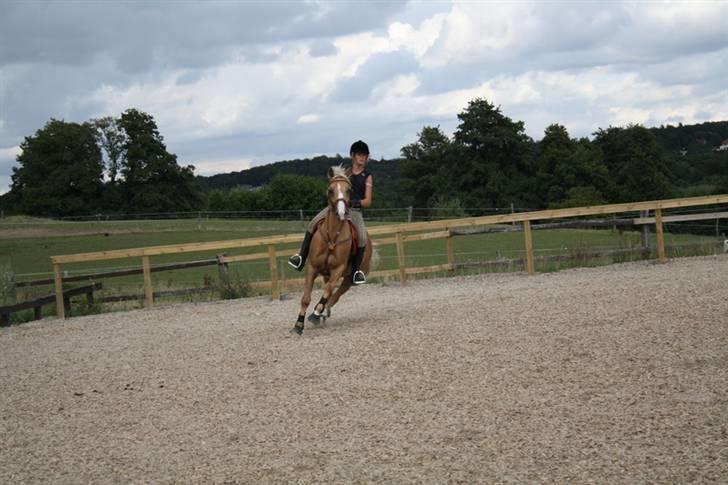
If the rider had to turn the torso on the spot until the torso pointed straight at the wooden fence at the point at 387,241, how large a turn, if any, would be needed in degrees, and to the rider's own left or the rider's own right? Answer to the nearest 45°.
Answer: approximately 180°

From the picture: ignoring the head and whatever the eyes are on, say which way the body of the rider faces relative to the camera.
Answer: toward the camera

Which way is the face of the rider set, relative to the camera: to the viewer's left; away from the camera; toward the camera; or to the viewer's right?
toward the camera
